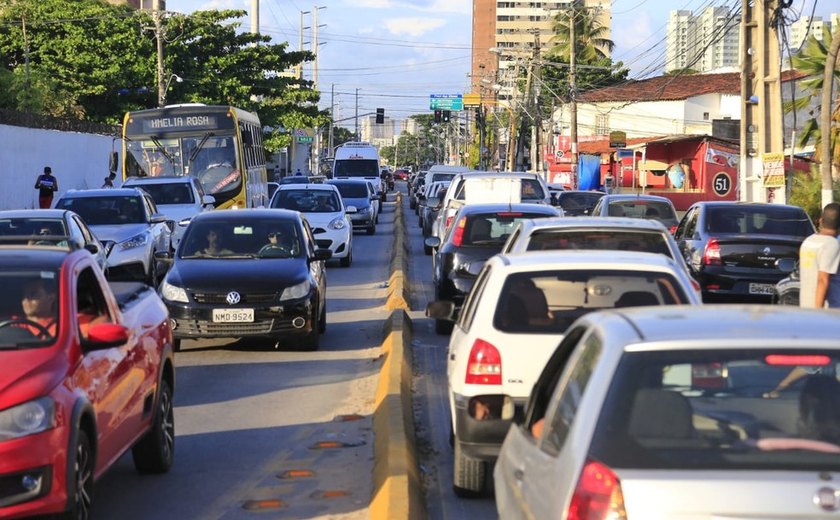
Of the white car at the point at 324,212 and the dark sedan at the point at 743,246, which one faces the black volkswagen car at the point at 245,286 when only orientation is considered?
the white car

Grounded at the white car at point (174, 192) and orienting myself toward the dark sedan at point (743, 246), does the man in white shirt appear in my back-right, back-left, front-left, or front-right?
front-right

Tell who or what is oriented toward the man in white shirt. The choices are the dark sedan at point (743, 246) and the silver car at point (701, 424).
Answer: the silver car

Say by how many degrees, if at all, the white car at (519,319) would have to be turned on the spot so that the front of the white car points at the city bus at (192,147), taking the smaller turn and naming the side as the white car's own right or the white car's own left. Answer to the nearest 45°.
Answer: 0° — it already faces it

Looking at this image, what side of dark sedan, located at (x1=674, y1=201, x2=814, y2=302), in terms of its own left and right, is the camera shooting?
back

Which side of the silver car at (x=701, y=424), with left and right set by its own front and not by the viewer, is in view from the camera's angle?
back

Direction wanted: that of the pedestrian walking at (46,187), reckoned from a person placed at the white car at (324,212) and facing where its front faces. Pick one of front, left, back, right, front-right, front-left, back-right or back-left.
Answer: back-right

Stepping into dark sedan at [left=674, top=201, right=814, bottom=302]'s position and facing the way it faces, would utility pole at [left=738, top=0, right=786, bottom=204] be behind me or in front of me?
in front

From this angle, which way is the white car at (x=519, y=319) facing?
away from the camera

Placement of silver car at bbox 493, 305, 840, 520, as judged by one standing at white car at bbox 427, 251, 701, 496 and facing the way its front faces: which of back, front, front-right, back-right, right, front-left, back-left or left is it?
back

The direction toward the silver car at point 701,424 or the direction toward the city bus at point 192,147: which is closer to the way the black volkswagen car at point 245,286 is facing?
the silver car

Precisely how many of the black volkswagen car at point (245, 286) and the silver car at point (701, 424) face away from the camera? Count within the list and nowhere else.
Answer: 1

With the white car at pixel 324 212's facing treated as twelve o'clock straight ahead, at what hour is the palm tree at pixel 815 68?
The palm tree is roughly at 8 o'clock from the white car.

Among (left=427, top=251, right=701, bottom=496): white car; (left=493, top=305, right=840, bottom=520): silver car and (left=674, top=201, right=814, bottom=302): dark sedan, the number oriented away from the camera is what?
3

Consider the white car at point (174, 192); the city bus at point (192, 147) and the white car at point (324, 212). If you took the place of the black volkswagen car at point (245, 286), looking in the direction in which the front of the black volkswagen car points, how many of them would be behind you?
3

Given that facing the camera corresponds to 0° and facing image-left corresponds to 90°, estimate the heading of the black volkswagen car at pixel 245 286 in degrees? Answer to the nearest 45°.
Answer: approximately 0°

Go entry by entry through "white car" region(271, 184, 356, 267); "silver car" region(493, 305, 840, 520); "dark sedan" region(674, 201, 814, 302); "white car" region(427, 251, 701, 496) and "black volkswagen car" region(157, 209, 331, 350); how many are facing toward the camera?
2

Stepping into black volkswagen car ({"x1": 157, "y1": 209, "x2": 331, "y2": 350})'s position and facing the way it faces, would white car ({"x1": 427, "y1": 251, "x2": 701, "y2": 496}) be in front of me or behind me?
in front

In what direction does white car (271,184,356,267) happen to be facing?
toward the camera
